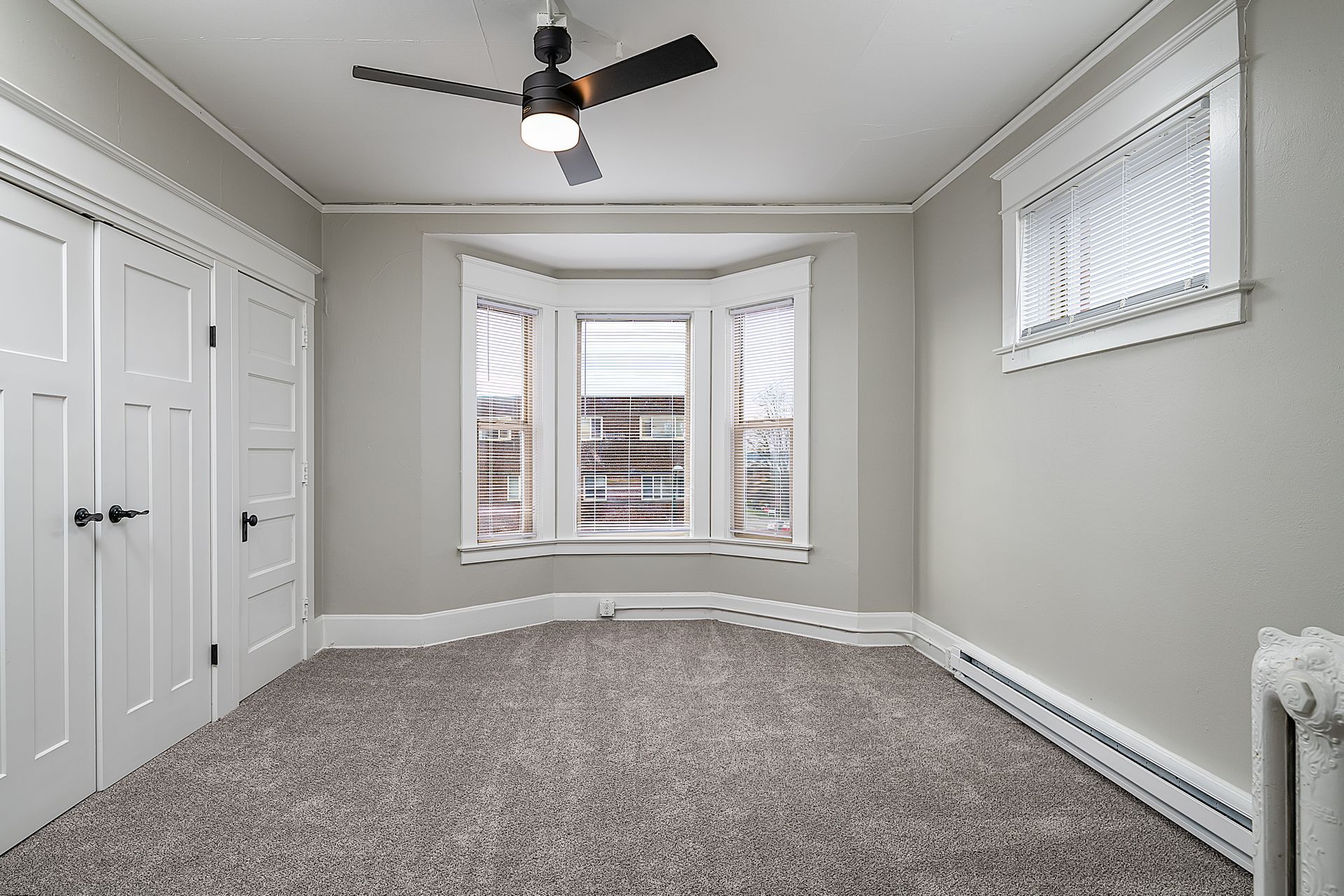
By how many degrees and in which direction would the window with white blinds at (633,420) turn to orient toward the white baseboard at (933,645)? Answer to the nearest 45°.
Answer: approximately 45° to its left

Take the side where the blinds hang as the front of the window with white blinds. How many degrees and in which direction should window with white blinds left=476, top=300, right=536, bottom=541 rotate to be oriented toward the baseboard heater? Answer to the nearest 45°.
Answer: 0° — it already faces it

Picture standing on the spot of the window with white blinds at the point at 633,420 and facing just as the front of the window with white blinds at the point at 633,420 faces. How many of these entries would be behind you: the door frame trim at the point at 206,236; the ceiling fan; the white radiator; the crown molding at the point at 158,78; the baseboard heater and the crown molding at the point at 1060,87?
0

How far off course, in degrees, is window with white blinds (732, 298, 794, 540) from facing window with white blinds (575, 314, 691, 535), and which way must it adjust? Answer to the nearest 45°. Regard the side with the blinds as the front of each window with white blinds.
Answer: approximately 45° to its right

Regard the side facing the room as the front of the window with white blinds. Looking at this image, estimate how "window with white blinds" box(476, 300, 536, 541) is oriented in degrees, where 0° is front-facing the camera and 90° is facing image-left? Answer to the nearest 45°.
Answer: approximately 315°

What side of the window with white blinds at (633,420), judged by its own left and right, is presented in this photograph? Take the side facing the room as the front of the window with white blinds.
front

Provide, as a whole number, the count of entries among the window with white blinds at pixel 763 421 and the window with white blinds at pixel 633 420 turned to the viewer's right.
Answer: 0

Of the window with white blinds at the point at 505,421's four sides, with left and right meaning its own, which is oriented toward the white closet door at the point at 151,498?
right

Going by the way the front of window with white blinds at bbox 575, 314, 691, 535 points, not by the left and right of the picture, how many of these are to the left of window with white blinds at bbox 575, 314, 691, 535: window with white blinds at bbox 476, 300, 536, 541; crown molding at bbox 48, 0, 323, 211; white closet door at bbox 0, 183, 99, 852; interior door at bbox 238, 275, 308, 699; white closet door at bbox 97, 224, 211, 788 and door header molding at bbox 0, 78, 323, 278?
0

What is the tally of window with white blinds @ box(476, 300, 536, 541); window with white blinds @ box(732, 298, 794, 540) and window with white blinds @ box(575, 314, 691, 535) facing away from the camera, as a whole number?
0

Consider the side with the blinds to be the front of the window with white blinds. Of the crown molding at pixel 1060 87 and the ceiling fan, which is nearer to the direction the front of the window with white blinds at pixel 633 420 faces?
the ceiling fan

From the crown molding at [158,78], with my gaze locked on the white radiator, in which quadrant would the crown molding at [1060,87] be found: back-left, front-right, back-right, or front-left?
front-left

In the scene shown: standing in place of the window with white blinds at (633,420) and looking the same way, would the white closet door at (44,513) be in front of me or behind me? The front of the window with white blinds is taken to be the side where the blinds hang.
in front

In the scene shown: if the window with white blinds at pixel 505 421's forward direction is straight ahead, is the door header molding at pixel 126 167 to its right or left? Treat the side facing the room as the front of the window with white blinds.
on its right

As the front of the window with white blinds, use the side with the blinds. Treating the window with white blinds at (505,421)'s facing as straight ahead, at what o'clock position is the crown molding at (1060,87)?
The crown molding is roughly at 12 o'clock from the window with white blinds.

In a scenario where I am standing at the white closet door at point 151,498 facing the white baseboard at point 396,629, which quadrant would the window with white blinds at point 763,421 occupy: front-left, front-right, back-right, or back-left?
front-right

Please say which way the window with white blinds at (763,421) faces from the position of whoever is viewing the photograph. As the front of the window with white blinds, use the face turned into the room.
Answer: facing the viewer and to the left of the viewer
